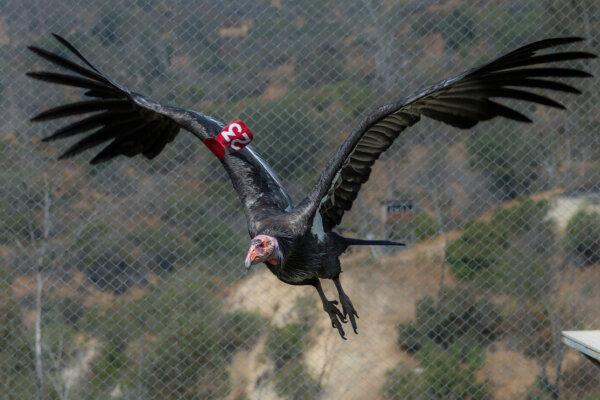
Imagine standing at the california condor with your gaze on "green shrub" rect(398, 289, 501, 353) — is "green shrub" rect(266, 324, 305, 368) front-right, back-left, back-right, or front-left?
front-left

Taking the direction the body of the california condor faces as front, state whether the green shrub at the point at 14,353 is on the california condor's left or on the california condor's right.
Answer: on the california condor's right

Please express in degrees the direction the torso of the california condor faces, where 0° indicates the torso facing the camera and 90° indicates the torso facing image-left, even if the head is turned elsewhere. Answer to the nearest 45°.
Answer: approximately 45°

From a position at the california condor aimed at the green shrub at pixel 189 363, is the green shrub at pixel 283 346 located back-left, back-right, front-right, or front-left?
front-right

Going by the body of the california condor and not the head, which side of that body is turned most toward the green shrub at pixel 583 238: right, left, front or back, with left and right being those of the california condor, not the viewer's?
back

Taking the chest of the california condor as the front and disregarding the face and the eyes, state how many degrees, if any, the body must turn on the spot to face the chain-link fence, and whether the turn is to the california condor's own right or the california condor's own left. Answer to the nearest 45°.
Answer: approximately 135° to the california condor's own right

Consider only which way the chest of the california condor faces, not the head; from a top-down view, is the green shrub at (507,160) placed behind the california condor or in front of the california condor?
behind
